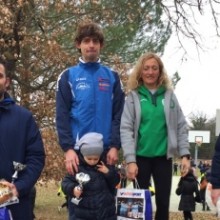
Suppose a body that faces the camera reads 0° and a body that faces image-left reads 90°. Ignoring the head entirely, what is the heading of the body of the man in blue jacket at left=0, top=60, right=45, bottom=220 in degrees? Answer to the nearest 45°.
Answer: approximately 0°

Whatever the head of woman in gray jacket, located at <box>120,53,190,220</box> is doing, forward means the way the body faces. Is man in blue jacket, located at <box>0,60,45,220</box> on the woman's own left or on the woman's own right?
on the woman's own right

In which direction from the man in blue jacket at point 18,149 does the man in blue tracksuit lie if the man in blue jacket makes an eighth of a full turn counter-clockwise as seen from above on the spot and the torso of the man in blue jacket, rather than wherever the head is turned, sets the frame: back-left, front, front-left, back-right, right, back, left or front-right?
left

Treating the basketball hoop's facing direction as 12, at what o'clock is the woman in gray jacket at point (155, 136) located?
The woman in gray jacket is roughly at 12 o'clock from the basketball hoop.

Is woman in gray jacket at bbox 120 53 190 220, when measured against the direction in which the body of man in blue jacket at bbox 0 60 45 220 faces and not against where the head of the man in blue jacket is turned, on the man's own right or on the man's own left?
on the man's own left
